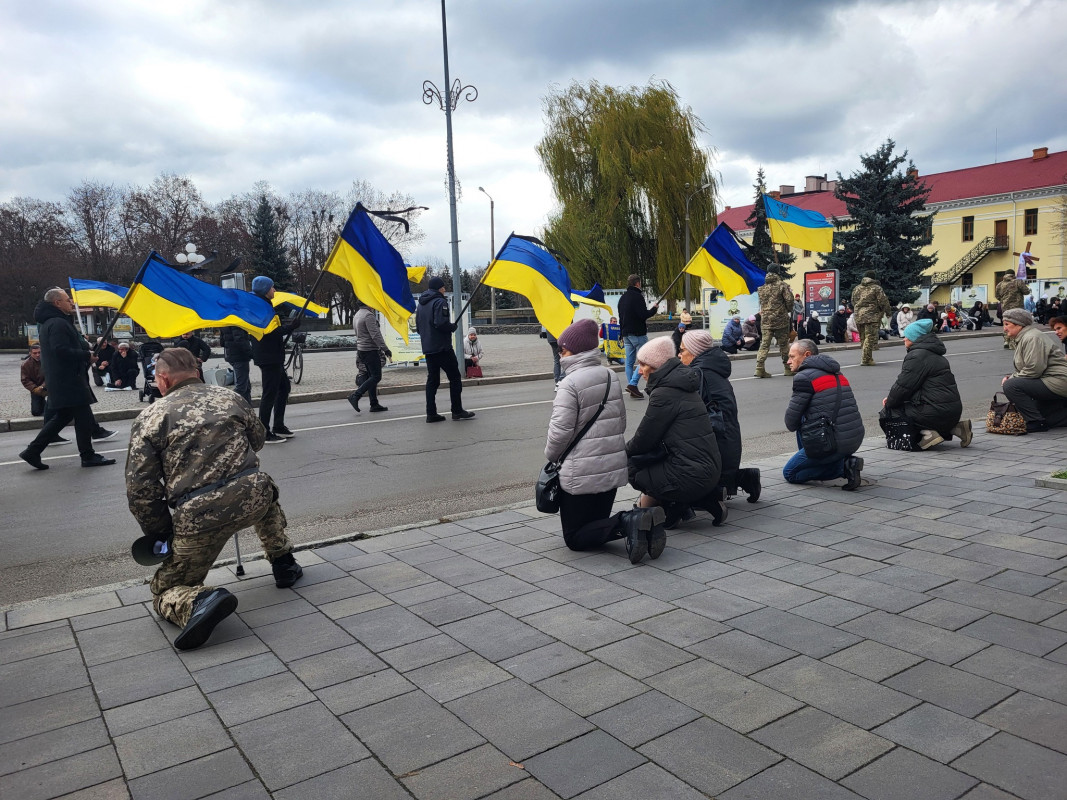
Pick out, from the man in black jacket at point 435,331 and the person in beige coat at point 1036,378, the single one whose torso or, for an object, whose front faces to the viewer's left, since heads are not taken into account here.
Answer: the person in beige coat

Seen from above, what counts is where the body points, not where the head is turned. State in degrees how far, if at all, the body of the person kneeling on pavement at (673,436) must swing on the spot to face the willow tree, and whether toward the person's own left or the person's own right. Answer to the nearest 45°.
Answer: approximately 45° to the person's own right

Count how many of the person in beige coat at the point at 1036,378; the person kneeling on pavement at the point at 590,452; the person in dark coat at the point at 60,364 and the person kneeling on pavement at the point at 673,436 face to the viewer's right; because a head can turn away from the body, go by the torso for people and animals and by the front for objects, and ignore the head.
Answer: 1

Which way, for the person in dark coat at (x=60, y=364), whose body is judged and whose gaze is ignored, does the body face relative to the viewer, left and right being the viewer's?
facing to the right of the viewer

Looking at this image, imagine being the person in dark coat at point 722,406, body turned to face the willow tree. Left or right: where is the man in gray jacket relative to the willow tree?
left

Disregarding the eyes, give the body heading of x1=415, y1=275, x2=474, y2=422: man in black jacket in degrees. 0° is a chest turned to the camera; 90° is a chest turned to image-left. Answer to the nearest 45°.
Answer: approximately 225°

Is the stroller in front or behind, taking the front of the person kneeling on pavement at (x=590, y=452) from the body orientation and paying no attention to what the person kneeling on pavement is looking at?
in front

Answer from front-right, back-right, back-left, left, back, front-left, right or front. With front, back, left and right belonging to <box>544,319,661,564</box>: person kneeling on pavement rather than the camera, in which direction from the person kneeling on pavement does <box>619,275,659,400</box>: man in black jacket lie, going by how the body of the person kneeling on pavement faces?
front-right

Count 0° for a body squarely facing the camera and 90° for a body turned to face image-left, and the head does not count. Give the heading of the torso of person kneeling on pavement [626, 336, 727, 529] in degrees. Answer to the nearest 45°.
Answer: approximately 135°

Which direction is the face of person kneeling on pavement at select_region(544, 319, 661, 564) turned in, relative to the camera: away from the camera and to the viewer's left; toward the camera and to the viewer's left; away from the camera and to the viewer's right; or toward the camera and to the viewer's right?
away from the camera and to the viewer's left

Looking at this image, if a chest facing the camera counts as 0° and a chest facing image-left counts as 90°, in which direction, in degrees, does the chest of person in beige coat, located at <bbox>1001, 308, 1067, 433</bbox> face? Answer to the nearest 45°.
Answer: approximately 90°

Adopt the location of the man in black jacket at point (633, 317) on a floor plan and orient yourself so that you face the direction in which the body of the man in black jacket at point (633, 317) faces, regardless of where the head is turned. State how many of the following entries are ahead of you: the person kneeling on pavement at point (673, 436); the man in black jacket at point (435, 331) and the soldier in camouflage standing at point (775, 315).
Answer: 1
